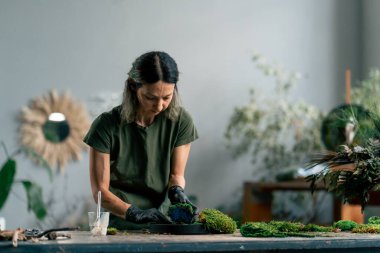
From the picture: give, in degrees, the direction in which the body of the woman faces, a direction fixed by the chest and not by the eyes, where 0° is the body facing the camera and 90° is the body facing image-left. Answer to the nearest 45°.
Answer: approximately 315°

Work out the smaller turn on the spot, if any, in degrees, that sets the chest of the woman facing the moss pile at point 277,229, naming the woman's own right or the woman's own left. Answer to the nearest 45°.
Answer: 0° — they already face it

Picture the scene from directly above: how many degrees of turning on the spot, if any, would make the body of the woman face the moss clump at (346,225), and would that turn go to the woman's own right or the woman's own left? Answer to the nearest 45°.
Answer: approximately 45° to the woman's own left

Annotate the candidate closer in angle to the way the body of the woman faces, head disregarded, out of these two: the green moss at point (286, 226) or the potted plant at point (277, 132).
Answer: the green moss

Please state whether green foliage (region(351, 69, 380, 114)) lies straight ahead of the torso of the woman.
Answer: no

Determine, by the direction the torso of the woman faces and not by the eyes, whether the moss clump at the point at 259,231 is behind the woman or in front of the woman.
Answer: in front

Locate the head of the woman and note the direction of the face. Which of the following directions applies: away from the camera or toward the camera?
toward the camera

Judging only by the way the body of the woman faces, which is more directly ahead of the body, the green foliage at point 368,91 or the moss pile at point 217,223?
the moss pile

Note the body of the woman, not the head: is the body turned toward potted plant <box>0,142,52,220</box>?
no

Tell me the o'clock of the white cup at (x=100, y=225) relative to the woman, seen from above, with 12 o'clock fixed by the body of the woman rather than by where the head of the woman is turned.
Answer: The white cup is roughly at 2 o'clock from the woman.

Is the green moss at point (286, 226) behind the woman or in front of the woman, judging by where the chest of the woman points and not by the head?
in front
